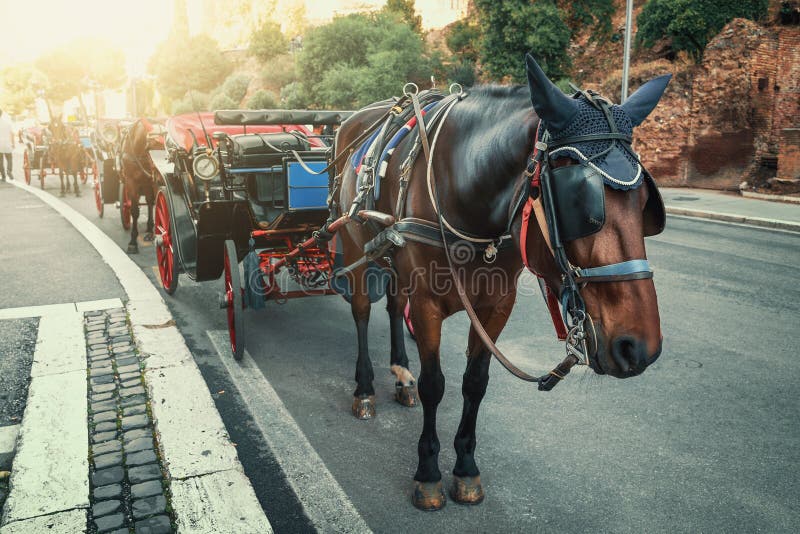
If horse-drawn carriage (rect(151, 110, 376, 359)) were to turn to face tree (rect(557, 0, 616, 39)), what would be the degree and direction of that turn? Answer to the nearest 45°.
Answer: approximately 90° to its left

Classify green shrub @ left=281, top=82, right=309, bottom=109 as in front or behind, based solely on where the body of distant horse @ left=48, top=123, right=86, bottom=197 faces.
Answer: behind

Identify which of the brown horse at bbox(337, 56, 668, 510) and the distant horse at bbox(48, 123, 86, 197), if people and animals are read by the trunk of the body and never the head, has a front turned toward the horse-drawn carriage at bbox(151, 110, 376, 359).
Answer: the distant horse

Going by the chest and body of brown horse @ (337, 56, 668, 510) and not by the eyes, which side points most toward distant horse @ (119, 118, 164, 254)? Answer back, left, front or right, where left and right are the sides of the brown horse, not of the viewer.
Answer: back

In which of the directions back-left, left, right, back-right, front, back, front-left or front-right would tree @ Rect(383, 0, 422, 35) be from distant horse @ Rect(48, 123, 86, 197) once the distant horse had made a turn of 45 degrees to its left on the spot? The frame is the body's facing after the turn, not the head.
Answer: left

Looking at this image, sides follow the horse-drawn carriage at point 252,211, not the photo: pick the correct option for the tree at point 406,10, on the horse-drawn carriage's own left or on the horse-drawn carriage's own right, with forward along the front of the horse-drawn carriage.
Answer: on the horse-drawn carriage's own left

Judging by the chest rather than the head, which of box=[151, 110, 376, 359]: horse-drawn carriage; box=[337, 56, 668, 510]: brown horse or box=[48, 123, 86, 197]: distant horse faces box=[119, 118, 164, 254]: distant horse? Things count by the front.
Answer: box=[48, 123, 86, 197]: distant horse

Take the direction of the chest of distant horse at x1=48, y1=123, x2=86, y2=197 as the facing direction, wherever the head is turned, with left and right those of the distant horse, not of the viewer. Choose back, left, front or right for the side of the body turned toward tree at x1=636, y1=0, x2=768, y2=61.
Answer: left

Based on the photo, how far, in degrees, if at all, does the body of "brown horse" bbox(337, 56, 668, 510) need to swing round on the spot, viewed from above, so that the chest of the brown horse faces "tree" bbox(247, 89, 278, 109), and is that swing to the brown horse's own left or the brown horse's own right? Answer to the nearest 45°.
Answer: approximately 135° to the brown horse's own left

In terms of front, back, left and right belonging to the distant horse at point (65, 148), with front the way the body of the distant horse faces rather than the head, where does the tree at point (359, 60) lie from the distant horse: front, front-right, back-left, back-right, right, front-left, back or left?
back-left

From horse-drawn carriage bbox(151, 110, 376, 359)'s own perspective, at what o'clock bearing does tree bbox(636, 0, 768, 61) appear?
The tree is roughly at 9 o'clock from the horse-drawn carriage.

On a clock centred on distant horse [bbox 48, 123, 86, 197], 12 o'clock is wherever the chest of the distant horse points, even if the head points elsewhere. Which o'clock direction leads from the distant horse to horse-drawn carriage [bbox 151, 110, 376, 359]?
The horse-drawn carriage is roughly at 12 o'clock from the distant horse.

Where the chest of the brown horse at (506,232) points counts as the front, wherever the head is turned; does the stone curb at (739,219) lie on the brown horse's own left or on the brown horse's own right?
on the brown horse's own left

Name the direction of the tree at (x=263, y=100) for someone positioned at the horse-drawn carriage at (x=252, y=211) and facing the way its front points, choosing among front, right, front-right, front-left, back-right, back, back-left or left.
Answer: back-left
